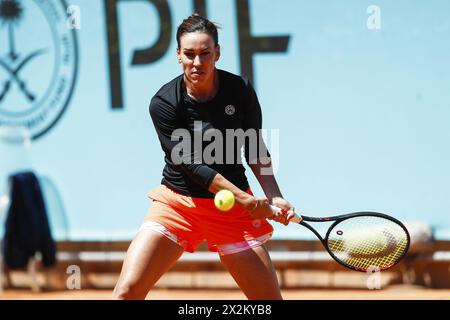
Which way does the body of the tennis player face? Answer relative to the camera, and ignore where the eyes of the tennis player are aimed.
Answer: toward the camera
